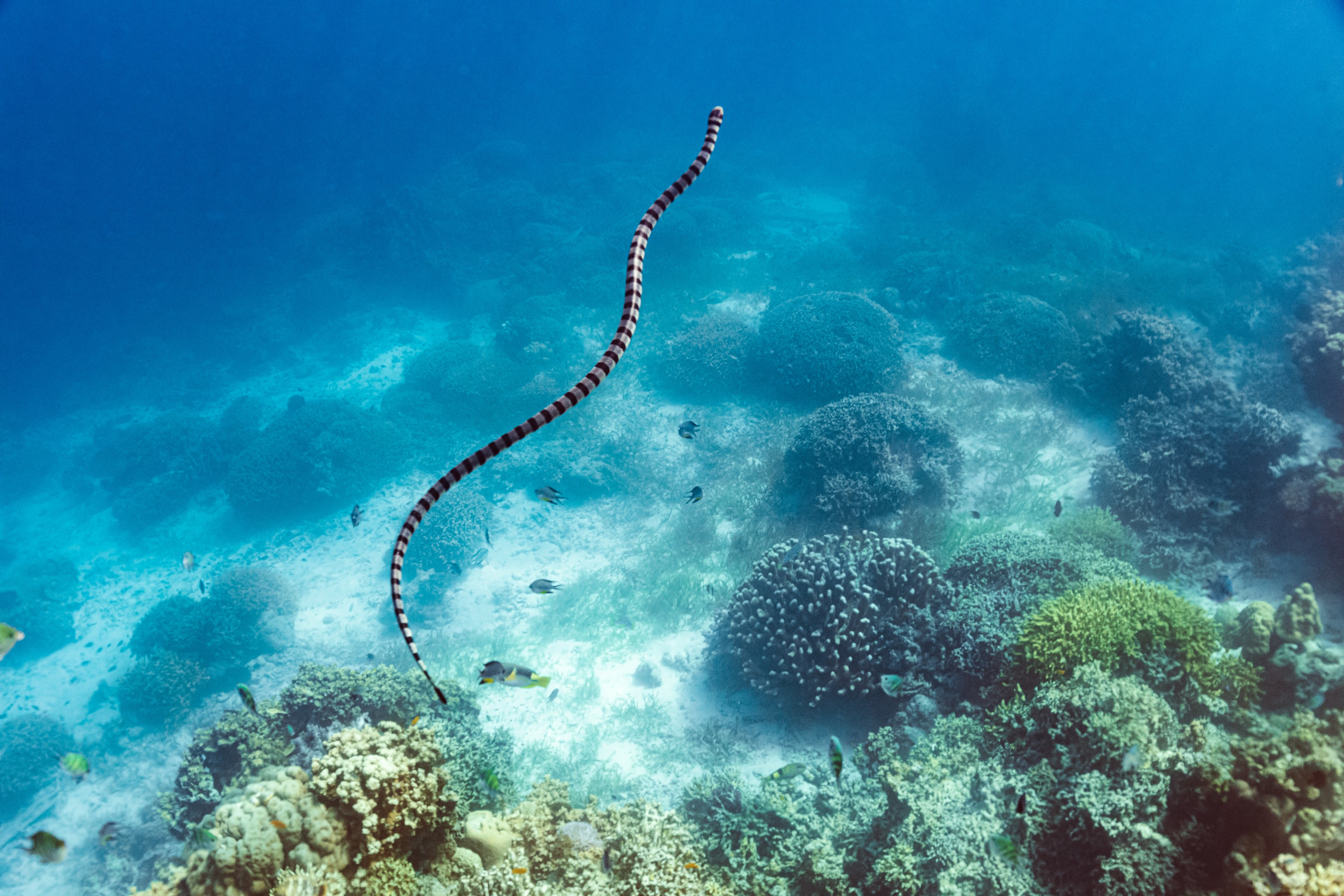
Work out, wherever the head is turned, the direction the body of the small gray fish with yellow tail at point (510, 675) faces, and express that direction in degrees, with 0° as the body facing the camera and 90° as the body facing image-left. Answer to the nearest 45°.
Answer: approximately 90°

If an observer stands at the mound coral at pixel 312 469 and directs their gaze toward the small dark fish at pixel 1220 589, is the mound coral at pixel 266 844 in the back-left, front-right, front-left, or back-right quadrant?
front-right
